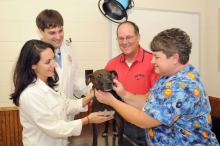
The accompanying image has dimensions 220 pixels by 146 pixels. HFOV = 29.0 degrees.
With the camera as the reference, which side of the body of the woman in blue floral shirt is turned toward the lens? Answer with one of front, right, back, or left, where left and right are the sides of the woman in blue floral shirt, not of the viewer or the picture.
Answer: left

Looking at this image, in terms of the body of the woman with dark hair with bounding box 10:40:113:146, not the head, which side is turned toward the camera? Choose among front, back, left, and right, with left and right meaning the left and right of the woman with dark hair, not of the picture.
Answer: right

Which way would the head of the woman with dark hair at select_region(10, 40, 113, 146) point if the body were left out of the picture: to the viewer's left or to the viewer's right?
to the viewer's right

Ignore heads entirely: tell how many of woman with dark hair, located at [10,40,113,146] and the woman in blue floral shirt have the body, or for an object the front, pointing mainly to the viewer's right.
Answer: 1

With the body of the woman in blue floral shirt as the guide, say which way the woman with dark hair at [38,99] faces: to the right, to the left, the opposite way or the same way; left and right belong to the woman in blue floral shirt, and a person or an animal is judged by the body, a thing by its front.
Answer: the opposite way

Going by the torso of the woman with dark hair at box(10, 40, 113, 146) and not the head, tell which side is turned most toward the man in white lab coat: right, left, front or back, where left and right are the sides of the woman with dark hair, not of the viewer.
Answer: left

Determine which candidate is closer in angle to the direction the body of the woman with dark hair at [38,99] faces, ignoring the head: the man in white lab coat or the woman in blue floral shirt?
the woman in blue floral shirt

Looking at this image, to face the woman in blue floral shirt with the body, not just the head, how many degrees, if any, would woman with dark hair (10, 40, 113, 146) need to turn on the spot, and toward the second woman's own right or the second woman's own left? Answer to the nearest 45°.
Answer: approximately 45° to the second woman's own right
